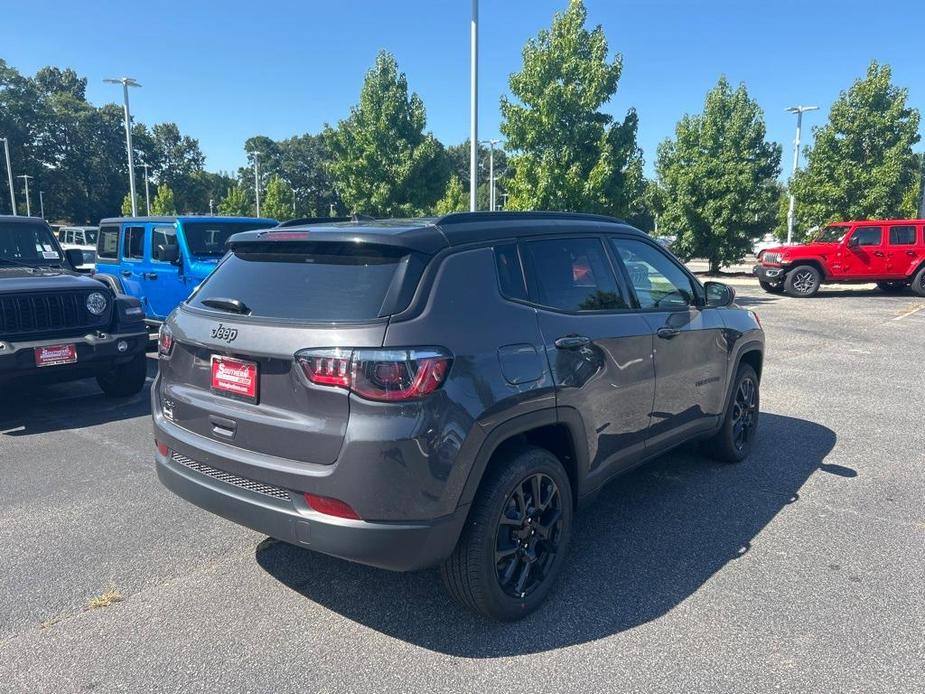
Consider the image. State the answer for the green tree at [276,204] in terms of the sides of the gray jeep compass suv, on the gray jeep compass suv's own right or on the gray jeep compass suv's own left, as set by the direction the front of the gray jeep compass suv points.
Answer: on the gray jeep compass suv's own left

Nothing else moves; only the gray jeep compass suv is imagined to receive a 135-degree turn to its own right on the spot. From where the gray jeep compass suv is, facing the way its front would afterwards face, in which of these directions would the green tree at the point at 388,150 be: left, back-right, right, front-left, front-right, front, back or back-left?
back

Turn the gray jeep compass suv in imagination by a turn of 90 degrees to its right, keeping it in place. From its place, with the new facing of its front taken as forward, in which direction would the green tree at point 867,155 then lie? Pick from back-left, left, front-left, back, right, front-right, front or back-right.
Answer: left

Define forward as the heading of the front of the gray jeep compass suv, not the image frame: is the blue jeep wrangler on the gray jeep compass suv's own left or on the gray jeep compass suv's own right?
on the gray jeep compass suv's own left

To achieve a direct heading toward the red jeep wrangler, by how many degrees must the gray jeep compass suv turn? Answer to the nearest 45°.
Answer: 0° — it already faces it

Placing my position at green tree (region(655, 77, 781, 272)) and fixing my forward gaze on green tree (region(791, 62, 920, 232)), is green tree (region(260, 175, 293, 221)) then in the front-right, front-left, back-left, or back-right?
back-left

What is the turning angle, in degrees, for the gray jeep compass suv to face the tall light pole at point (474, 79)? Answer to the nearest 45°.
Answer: approximately 45° to its left

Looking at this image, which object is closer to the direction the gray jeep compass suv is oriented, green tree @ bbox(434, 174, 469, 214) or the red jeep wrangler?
the red jeep wrangler

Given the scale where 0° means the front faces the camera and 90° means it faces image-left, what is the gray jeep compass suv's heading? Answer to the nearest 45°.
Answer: approximately 225°

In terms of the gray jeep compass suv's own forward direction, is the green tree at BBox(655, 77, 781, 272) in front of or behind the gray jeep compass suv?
in front
